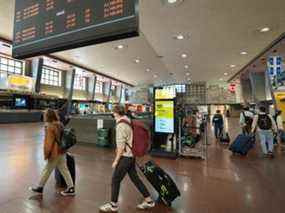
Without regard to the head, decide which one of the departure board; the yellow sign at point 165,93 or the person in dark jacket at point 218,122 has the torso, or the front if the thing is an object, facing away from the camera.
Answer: the person in dark jacket

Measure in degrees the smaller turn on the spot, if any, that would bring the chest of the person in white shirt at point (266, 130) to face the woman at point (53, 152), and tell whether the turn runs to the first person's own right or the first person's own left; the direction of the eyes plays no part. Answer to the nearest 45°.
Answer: approximately 135° to the first person's own left

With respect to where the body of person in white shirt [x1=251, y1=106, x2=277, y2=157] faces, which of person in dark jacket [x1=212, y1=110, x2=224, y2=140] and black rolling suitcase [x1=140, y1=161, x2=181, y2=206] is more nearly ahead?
the person in dark jacket

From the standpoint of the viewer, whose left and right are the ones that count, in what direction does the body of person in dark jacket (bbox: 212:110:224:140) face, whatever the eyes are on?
facing away from the viewer

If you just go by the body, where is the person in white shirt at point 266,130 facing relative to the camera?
away from the camera

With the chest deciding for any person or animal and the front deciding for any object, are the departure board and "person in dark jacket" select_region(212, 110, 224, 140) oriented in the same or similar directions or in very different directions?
very different directions

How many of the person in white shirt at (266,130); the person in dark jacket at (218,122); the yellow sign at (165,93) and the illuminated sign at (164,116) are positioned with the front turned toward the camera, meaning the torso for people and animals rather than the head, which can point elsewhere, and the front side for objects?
2

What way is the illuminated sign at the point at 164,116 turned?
toward the camera

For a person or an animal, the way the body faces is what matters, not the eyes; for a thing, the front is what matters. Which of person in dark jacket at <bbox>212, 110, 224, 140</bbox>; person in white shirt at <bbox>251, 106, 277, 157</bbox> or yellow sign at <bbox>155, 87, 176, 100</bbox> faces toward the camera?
the yellow sign

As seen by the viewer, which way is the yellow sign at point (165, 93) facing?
toward the camera

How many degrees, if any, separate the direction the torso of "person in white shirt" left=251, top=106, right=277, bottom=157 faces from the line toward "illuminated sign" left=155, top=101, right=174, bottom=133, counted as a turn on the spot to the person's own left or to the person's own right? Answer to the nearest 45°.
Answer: approximately 135° to the person's own left
